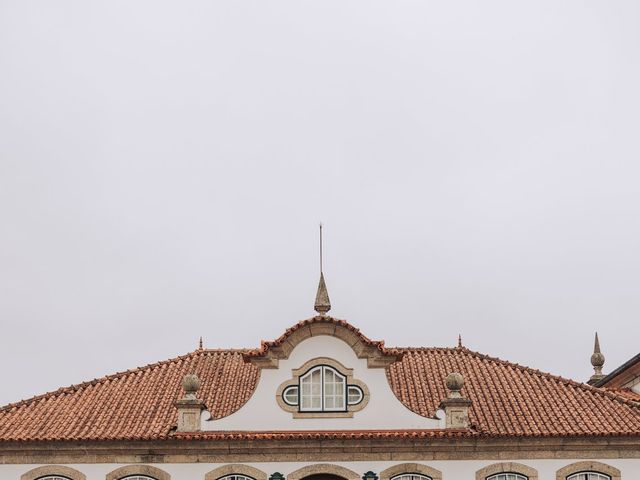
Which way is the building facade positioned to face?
toward the camera

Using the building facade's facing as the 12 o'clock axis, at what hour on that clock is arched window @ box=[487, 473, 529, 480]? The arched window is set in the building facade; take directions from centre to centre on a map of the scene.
The arched window is roughly at 9 o'clock from the building facade.
